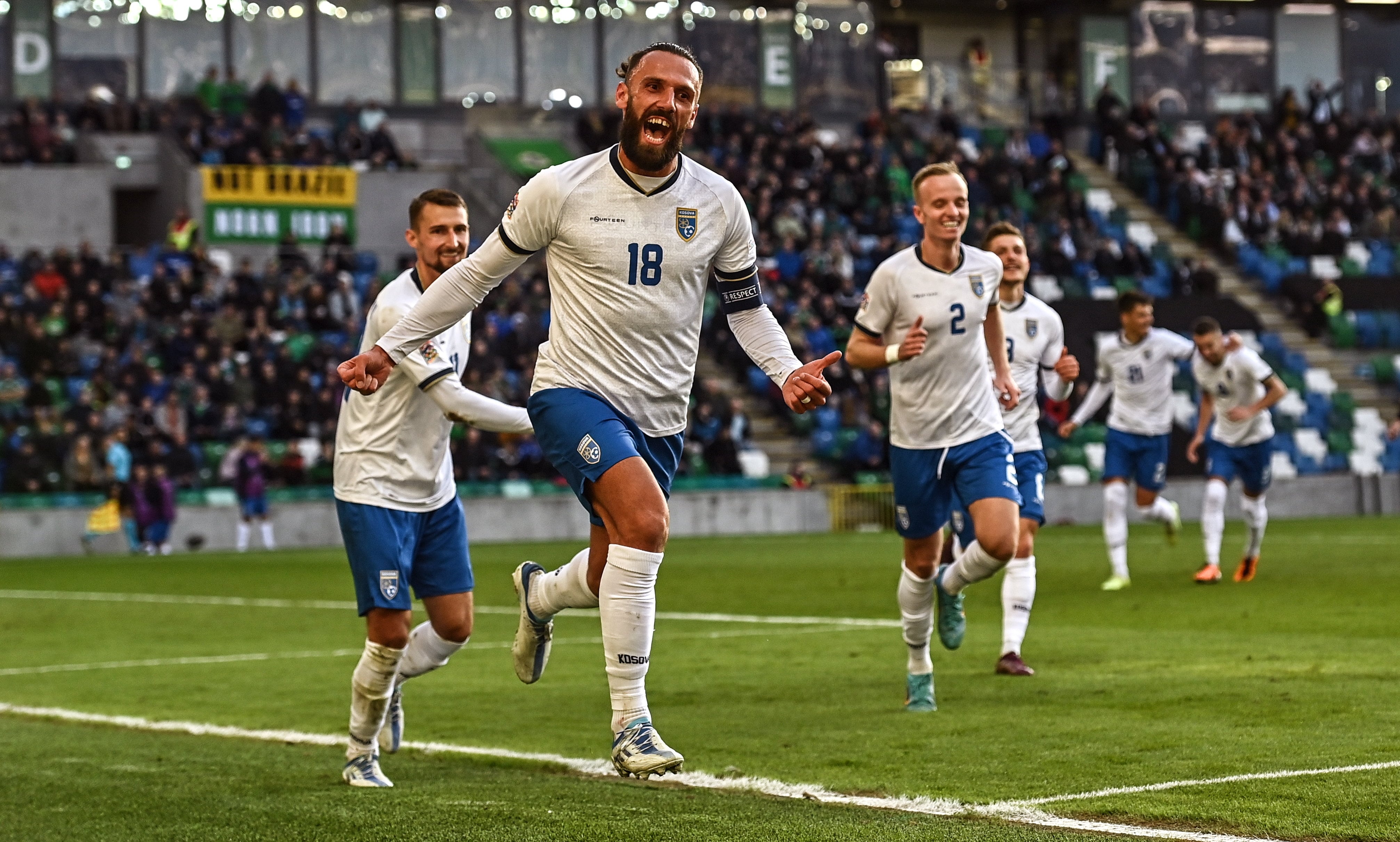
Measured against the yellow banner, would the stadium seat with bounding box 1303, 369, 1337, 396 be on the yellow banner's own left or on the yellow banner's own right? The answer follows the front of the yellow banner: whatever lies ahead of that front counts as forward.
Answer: on the yellow banner's own left

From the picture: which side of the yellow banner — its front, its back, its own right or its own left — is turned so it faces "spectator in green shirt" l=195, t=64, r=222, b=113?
back

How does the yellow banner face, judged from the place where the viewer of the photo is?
facing the viewer

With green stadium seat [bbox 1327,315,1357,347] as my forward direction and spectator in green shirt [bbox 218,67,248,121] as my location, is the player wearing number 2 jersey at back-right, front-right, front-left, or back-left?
front-right

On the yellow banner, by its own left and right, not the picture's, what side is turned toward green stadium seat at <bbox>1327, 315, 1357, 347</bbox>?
left

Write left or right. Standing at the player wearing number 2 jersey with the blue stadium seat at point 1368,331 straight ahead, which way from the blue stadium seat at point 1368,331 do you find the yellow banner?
left

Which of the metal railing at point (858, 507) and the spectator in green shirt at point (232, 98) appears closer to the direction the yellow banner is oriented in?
the metal railing

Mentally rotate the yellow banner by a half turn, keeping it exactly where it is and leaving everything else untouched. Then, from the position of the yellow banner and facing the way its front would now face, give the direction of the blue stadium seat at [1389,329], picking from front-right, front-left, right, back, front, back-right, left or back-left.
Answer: right

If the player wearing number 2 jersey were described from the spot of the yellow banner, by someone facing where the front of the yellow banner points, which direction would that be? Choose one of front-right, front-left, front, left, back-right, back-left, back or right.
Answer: front

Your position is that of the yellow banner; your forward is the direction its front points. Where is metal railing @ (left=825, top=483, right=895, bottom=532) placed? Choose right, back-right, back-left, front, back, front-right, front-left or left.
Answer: front-left

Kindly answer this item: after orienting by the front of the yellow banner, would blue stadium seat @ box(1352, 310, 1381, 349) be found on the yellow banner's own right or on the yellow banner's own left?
on the yellow banner's own left

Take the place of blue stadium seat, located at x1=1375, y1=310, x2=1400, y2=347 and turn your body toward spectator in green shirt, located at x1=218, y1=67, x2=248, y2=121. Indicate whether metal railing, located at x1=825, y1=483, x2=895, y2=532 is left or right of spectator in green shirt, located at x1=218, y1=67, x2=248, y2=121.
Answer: left

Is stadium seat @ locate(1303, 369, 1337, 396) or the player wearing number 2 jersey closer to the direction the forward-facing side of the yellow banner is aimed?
the player wearing number 2 jersey

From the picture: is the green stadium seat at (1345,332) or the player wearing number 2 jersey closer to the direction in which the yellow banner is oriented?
the player wearing number 2 jersey
